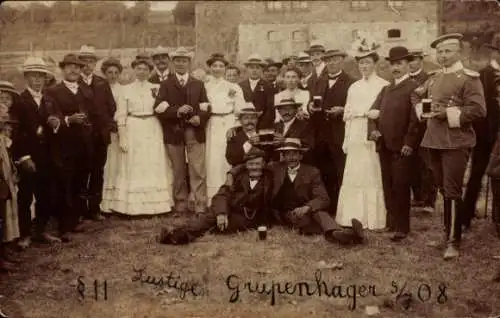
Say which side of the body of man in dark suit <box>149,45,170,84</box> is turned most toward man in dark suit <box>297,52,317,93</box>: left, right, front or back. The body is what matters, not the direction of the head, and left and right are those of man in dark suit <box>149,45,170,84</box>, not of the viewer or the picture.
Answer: left

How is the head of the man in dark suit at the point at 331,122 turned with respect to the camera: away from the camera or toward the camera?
toward the camera

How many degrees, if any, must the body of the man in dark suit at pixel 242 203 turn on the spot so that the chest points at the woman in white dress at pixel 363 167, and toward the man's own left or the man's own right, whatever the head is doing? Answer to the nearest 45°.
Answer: approximately 135° to the man's own left

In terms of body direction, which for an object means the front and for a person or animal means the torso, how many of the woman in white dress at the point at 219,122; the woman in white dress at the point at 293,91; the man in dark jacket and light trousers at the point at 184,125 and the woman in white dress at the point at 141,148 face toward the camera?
4

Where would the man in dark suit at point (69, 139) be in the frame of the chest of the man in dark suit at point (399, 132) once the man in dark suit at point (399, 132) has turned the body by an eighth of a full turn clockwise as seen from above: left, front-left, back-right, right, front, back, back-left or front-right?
front

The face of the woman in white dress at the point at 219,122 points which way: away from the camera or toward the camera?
toward the camera

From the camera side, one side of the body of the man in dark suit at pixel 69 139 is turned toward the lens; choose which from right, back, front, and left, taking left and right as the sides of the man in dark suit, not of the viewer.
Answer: front

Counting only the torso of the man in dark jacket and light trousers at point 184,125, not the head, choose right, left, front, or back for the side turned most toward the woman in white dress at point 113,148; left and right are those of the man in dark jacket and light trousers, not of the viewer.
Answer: right

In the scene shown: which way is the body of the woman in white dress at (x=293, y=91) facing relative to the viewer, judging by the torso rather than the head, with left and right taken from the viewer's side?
facing the viewer

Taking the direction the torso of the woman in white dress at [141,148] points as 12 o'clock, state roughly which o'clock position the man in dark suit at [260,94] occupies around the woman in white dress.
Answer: The man in dark suit is roughly at 9 o'clock from the woman in white dress.

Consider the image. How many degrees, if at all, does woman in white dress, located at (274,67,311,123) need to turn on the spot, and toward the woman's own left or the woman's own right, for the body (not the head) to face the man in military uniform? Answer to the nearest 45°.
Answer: approximately 45° to the woman's own left

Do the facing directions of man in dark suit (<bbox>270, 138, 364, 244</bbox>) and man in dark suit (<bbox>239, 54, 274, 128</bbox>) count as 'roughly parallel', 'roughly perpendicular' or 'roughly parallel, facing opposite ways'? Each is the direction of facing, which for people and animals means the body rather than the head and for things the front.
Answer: roughly parallel

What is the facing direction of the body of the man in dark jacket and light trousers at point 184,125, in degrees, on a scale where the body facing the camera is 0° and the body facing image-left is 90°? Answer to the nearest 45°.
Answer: approximately 0°

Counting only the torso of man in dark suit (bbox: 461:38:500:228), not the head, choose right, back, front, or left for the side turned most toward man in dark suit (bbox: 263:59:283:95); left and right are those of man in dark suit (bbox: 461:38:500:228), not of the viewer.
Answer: right

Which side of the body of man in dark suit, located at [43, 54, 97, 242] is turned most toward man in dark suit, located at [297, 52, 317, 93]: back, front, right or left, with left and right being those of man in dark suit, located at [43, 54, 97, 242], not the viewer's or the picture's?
left

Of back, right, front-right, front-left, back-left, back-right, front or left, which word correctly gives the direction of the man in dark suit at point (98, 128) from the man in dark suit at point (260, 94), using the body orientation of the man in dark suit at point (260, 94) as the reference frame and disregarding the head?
right

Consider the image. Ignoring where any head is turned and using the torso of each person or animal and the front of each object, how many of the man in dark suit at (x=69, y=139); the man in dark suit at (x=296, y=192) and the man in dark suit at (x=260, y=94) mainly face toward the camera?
3

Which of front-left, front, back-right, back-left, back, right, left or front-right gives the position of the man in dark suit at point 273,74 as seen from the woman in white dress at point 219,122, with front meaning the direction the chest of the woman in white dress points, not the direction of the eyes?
left
